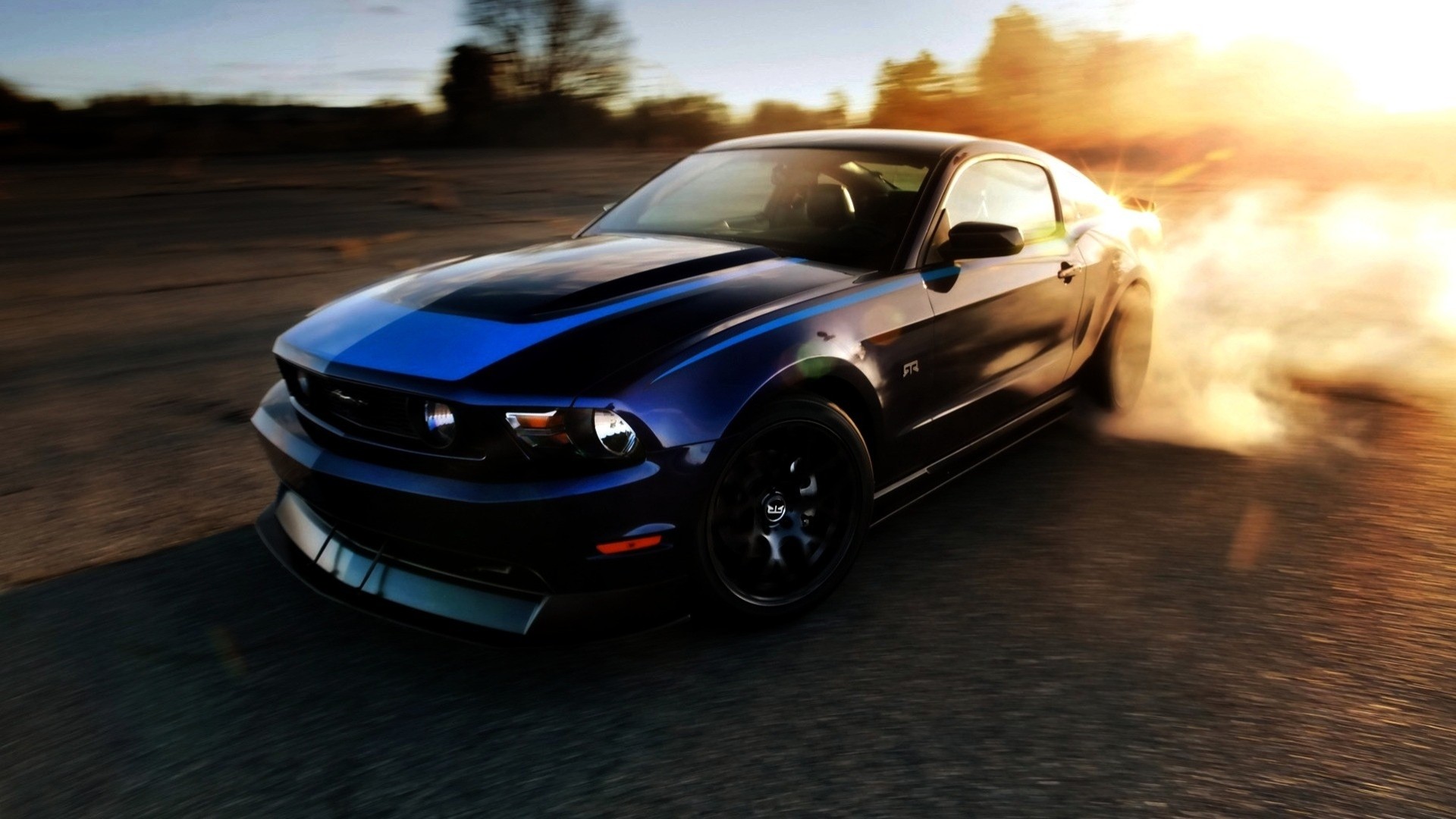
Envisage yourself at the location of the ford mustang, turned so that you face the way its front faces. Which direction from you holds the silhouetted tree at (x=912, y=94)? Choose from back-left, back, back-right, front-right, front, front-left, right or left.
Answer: back-right

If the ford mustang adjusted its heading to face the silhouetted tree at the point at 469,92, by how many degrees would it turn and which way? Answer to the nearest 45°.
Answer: approximately 135° to its right

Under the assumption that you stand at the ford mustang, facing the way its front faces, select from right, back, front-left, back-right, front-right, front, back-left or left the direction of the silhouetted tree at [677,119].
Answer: back-right

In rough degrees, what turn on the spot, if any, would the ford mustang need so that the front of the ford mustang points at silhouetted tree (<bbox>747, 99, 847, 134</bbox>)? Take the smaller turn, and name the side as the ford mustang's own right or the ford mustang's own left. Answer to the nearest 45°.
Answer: approximately 135° to the ford mustang's own right

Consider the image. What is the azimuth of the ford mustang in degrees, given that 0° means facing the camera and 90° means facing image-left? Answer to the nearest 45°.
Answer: approximately 45°
